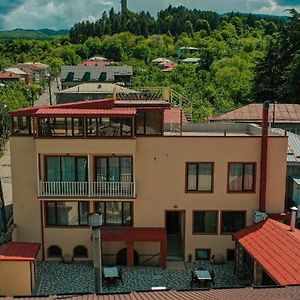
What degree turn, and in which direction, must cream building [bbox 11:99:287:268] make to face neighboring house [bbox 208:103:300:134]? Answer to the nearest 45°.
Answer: approximately 135° to its left

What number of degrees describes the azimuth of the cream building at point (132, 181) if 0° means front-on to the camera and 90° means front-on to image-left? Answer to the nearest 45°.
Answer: approximately 0°

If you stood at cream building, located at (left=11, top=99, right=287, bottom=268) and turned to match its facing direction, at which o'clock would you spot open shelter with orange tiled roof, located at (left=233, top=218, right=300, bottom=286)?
The open shelter with orange tiled roof is roughly at 10 o'clock from the cream building.

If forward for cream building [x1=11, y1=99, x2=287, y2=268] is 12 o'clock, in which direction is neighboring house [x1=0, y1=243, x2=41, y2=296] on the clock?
The neighboring house is roughly at 2 o'clock from the cream building.

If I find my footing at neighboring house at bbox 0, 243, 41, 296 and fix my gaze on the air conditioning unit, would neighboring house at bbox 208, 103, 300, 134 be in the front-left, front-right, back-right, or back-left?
front-left

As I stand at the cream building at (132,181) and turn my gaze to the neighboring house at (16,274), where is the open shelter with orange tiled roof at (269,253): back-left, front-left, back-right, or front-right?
back-left
